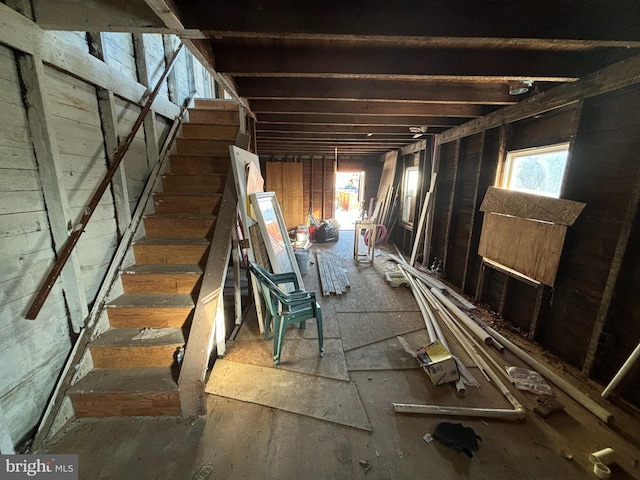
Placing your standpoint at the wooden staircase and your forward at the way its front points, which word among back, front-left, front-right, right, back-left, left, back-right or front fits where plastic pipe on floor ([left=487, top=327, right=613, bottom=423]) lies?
front-left

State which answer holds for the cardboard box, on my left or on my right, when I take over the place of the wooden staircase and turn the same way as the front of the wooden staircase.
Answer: on my left

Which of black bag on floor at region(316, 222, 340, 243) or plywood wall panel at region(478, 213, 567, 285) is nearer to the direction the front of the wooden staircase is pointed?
the plywood wall panel

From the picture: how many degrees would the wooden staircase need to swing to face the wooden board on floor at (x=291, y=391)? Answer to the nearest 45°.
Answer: approximately 45° to its left

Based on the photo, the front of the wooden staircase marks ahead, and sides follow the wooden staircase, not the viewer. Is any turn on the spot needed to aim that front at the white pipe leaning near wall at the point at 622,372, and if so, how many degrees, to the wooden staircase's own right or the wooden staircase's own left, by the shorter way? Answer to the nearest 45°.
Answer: approximately 45° to the wooden staircase's own left

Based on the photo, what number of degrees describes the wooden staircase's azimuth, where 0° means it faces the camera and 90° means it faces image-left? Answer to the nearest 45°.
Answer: approximately 0°

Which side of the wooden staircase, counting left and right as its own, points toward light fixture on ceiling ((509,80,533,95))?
left

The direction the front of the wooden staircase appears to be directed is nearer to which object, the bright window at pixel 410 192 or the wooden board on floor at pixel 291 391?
the wooden board on floor

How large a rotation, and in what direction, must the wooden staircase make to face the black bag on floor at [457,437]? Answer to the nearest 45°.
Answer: approximately 45° to its left

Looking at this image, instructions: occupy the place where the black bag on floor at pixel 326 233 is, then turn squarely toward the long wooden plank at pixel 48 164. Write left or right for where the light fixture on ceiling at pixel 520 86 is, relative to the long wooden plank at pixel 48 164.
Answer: left
